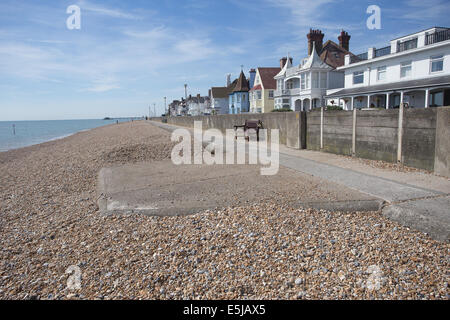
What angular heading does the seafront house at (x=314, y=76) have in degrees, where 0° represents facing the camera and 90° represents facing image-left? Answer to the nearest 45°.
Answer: approximately 45°

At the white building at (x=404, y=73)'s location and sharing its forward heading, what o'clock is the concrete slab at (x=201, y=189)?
The concrete slab is roughly at 11 o'clock from the white building.

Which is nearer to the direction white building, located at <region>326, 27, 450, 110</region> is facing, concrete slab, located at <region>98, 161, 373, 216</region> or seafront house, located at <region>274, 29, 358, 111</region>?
the concrete slab

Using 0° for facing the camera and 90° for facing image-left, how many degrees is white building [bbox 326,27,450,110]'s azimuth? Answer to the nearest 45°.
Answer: approximately 45°

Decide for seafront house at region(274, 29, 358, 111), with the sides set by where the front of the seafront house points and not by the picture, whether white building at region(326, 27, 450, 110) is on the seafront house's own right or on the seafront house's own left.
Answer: on the seafront house's own left

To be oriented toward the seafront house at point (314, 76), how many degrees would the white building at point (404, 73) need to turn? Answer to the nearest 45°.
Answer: approximately 90° to its right
